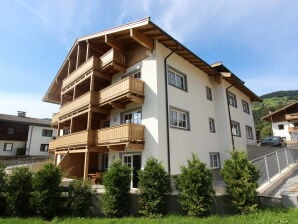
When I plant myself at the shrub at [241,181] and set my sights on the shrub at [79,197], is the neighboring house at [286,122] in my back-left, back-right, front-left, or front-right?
back-right

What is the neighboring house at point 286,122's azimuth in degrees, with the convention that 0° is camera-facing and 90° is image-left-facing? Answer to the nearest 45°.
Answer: approximately 0°

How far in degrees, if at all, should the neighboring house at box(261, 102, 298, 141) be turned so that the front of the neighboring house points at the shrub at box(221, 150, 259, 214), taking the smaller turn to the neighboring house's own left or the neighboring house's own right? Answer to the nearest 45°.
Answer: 0° — it already faces it

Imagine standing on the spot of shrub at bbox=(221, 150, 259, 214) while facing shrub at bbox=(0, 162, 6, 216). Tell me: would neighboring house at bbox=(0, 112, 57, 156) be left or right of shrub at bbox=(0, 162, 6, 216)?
right

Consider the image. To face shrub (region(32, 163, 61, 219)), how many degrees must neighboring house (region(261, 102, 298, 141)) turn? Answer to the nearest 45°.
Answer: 0° — it already faces it

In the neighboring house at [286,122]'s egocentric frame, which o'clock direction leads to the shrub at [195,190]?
The shrub is roughly at 12 o'clock from the neighboring house.

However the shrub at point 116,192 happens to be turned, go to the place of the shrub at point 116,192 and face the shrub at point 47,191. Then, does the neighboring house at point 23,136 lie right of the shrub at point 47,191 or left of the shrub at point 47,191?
right
